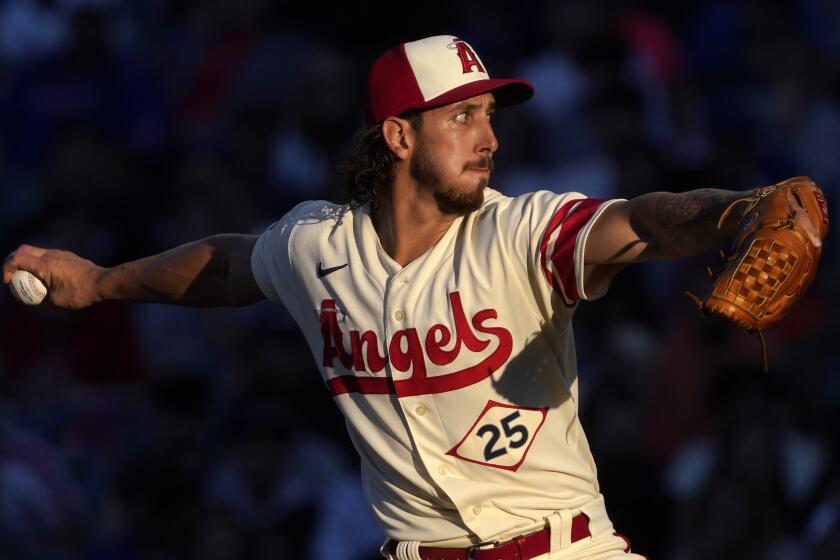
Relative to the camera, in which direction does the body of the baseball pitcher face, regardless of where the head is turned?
toward the camera
